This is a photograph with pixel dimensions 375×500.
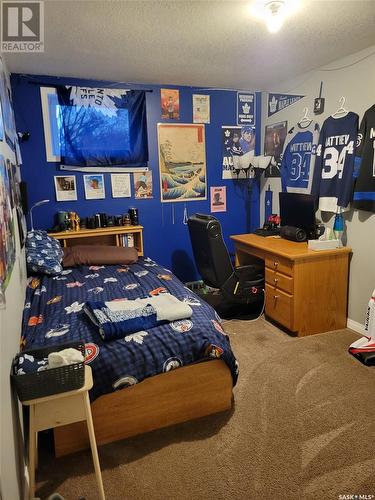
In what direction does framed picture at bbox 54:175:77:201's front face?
toward the camera

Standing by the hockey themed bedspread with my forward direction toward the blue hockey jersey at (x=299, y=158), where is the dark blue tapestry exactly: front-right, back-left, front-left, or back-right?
front-left

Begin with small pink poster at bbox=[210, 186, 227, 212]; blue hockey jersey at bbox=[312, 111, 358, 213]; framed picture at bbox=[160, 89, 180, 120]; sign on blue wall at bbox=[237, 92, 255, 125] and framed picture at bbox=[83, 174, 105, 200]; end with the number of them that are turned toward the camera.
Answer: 4

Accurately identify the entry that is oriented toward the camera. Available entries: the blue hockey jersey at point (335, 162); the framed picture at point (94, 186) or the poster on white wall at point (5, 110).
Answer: the framed picture

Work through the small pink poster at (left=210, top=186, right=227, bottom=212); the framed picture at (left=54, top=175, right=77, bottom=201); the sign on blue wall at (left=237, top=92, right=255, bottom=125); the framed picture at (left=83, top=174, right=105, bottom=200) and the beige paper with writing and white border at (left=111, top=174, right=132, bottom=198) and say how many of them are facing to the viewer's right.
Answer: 0

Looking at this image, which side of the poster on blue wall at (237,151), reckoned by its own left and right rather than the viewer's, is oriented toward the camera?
front

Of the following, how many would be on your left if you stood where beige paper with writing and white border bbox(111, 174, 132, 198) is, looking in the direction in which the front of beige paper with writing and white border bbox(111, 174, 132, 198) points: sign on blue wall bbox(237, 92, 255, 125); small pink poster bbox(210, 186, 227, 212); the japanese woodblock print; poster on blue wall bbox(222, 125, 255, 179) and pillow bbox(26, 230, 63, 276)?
4

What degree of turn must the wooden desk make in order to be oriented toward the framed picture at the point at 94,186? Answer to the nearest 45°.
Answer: approximately 45° to its right

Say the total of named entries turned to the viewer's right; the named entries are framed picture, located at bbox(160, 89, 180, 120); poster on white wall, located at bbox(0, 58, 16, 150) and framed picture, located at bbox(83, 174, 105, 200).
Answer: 1

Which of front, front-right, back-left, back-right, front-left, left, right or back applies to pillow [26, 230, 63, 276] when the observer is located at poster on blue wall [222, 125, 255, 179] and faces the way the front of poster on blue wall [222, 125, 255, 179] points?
front-right

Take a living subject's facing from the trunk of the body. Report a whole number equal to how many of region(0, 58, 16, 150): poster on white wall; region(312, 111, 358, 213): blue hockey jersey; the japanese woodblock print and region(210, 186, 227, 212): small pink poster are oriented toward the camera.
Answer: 2

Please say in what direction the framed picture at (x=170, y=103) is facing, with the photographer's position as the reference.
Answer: facing the viewer

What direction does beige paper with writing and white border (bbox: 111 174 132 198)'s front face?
toward the camera

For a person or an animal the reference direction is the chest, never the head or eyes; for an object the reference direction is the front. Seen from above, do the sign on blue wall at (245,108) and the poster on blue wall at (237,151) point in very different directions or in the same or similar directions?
same or similar directions

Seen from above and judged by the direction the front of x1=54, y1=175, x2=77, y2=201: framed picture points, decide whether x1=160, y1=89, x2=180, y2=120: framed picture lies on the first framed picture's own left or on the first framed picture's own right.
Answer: on the first framed picture's own left

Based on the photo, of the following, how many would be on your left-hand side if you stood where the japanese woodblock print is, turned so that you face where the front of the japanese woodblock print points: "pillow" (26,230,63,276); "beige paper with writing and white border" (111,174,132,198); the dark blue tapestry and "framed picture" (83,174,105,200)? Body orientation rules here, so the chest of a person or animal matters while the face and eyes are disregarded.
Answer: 0

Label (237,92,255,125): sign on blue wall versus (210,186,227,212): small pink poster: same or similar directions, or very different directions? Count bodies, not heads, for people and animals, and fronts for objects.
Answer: same or similar directions

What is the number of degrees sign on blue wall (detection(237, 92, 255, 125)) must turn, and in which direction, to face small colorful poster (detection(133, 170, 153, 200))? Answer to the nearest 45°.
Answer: approximately 45° to its right

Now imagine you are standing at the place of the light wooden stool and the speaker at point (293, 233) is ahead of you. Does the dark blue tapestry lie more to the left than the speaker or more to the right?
left
